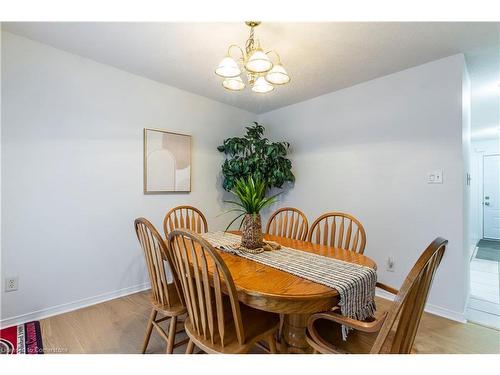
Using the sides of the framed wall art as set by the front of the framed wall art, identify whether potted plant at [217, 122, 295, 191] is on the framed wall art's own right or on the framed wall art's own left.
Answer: on the framed wall art's own left

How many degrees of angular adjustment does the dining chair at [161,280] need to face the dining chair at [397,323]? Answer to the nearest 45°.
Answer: approximately 90° to its right

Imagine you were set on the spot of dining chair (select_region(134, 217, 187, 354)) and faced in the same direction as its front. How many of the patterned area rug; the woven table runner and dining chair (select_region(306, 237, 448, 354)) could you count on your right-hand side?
2

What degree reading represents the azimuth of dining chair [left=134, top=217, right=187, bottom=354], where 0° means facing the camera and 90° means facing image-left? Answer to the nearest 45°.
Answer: approximately 225°

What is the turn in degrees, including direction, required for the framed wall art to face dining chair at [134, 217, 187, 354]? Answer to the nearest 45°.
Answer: approximately 45° to its right

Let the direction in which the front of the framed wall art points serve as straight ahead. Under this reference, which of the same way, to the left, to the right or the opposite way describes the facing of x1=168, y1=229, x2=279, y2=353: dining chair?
to the left
